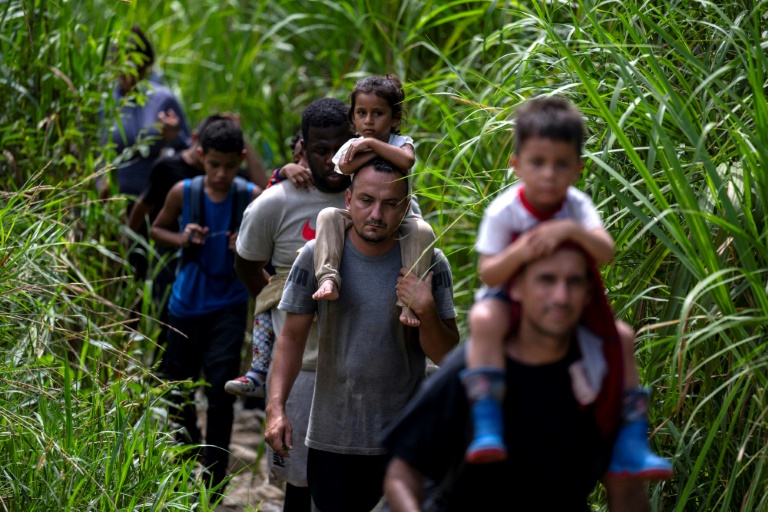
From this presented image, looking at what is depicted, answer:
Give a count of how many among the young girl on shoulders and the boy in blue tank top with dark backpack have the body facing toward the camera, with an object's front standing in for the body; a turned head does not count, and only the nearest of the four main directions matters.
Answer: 2

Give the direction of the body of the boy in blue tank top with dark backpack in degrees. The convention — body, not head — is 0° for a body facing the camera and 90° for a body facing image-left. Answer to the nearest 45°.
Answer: approximately 0°

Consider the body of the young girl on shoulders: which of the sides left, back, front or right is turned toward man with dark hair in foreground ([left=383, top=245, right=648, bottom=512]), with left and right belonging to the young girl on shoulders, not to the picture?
front

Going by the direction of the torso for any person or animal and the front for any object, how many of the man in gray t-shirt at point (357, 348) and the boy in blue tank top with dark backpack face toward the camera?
2

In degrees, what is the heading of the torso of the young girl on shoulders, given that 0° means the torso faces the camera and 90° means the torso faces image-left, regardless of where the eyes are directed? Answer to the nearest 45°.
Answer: approximately 0°

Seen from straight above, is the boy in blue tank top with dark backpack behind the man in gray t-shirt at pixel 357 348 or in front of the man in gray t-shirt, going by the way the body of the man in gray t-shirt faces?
behind
